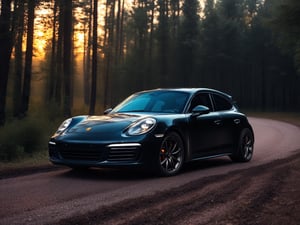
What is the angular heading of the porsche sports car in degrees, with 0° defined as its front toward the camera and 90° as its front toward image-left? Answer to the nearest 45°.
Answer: approximately 45°

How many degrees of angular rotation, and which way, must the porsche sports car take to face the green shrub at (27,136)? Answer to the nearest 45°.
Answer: approximately 90° to its right
